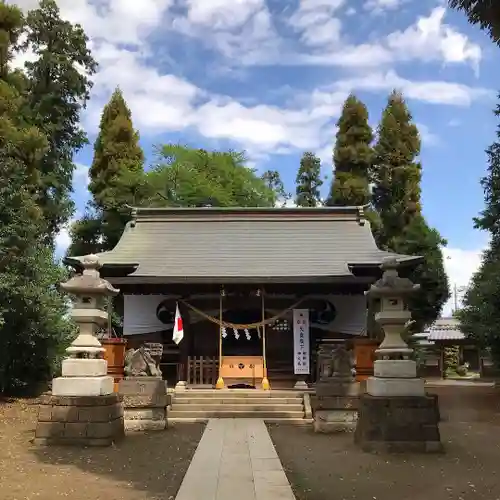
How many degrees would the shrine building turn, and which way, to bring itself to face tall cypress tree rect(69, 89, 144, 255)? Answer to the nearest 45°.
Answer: approximately 135° to its right

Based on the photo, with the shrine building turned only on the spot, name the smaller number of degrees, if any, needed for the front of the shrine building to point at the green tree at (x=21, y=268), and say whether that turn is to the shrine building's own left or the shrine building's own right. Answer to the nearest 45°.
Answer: approximately 90° to the shrine building's own right

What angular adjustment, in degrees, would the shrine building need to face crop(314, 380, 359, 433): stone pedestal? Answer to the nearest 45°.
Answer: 0° — it already faces it

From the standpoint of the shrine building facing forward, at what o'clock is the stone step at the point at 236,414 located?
The stone step is roughly at 12 o'clock from the shrine building.

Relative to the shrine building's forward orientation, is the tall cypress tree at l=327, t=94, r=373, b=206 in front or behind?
behind

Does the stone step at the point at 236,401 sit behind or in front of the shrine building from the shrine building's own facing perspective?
in front

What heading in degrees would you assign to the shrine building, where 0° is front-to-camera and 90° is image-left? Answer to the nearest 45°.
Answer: approximately 0°

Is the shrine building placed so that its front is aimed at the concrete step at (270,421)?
yes

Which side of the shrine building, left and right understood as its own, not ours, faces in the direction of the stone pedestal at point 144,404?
front

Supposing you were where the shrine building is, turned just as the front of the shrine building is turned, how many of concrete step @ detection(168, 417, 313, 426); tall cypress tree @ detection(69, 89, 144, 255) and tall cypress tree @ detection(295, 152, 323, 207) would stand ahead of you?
1

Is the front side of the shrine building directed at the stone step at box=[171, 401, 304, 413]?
yes

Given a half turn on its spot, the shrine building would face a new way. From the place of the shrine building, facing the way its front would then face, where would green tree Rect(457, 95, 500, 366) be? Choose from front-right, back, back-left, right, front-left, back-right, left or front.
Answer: right

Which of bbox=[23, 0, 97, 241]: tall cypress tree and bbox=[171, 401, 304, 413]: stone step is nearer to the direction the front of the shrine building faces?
the stone step
